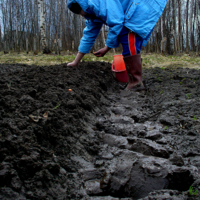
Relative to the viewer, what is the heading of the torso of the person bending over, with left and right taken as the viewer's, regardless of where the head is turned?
facing to the left of the viewer
